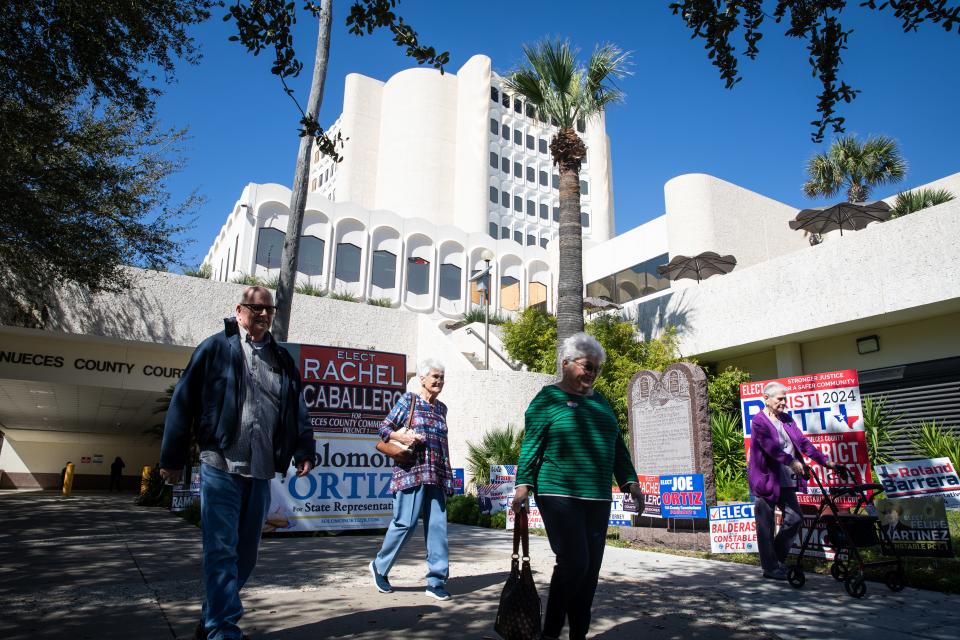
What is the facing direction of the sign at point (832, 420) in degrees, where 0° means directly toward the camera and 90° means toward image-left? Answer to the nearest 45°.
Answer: approximately 0°

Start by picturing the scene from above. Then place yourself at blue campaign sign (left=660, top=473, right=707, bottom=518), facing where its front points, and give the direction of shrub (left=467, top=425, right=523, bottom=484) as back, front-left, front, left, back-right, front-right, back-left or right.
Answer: back-right

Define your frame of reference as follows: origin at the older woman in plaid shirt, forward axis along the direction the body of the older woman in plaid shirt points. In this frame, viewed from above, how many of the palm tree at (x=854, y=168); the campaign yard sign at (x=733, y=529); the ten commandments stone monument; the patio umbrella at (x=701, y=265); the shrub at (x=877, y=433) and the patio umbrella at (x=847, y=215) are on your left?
6

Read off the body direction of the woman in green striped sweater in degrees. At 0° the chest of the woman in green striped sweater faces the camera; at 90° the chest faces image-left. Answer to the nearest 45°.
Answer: approximately 315°

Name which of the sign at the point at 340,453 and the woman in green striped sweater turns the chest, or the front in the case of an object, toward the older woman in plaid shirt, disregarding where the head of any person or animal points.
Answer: the sign

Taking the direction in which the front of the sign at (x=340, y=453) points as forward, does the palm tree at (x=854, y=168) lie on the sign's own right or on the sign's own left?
on the sign's own left

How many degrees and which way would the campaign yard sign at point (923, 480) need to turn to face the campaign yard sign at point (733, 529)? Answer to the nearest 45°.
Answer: approximately 90° to its right

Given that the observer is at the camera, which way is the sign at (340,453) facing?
facing the viewer

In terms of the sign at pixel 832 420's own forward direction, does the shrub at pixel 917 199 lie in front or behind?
behind

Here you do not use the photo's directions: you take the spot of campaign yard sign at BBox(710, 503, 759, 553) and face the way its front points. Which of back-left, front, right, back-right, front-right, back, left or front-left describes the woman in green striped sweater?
front

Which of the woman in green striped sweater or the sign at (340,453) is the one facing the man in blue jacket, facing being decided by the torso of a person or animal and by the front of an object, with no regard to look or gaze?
the sign

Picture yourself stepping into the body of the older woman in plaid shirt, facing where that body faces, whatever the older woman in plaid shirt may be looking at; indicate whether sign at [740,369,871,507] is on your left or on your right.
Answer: on your left

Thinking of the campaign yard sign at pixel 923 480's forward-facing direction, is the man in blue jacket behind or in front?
in front

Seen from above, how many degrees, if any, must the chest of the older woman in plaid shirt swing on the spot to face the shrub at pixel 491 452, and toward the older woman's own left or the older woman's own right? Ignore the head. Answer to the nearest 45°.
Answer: approximately 135° to the older woman's own left
